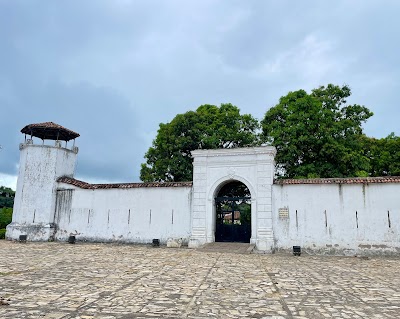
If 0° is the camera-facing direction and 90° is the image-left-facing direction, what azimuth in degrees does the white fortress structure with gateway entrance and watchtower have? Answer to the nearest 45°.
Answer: approximately 0°

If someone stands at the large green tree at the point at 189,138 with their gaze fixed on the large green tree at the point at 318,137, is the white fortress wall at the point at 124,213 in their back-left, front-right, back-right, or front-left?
back-right

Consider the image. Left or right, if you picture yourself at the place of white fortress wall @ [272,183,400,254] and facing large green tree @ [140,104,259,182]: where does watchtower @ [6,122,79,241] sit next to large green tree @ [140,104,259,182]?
left

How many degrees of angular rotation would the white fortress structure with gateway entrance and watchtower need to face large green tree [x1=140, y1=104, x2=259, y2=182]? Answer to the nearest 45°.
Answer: approximately 180°

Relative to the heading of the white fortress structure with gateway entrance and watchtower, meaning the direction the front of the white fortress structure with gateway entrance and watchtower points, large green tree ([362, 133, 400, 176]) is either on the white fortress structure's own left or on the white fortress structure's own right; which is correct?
on the white fortress structure's own left

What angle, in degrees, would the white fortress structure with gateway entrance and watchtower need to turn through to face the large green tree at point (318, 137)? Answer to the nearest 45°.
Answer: approximately 135° to its left
